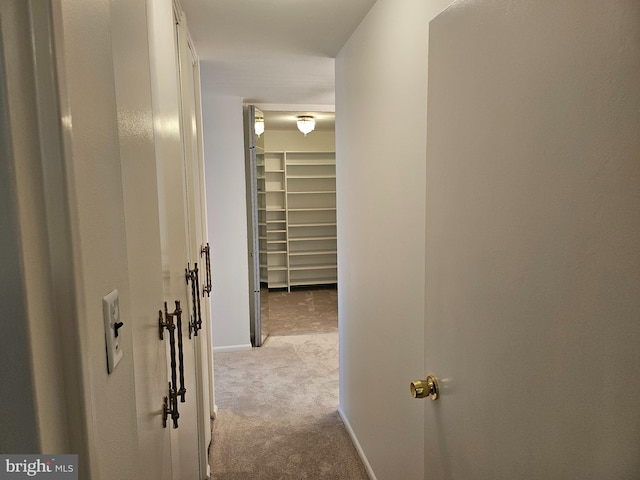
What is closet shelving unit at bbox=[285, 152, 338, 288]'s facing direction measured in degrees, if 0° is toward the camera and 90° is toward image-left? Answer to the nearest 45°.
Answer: approximately 0°

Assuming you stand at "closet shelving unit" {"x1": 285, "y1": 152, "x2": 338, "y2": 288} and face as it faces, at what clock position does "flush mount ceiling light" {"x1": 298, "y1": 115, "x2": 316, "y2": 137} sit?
The flush mount ceiling light is roughly at 12 o'clock from the closet shelving unit.

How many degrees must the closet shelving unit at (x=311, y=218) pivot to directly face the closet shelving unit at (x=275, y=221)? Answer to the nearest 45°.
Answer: approximately 90° to its right

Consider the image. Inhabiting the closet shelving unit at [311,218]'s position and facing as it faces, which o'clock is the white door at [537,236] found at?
The white door is roughly at 12 o'clock from the closet shelving unit.

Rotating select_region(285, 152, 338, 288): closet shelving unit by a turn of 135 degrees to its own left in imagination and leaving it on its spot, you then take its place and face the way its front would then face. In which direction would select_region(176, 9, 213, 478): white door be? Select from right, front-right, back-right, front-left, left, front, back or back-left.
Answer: back-right
